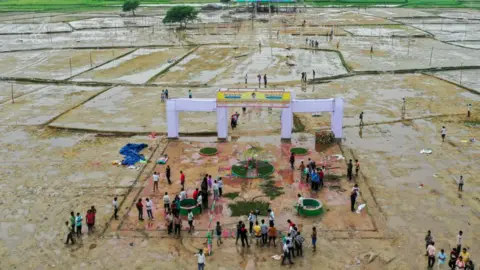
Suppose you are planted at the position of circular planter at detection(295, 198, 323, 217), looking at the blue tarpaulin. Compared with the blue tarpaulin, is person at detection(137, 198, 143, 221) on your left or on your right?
left

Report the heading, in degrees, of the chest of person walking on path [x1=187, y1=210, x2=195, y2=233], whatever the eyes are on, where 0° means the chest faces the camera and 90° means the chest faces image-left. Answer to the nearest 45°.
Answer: approximately 180°

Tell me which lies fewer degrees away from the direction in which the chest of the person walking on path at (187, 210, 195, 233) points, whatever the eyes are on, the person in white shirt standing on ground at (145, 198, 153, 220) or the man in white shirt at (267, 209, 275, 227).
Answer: the person in white shirt standing on ground

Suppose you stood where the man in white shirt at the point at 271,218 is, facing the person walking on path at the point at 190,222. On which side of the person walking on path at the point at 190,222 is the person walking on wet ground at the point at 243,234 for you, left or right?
left

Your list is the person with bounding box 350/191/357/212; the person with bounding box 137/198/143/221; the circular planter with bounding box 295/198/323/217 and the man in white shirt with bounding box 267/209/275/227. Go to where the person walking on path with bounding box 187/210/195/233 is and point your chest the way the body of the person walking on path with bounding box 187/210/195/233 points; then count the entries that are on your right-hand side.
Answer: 3

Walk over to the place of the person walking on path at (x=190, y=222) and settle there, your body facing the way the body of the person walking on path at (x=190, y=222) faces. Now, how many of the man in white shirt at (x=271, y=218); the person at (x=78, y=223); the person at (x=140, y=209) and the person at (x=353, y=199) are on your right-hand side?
2

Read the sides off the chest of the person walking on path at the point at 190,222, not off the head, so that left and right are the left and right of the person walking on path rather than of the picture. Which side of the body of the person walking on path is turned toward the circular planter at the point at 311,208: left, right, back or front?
right

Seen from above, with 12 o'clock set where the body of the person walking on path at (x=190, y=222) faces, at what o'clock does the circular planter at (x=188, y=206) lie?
The circular planter is roughly at 12 o'clock from the person walking on path.

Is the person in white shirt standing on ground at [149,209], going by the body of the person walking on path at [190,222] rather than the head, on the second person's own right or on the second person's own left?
on the second person's own left
